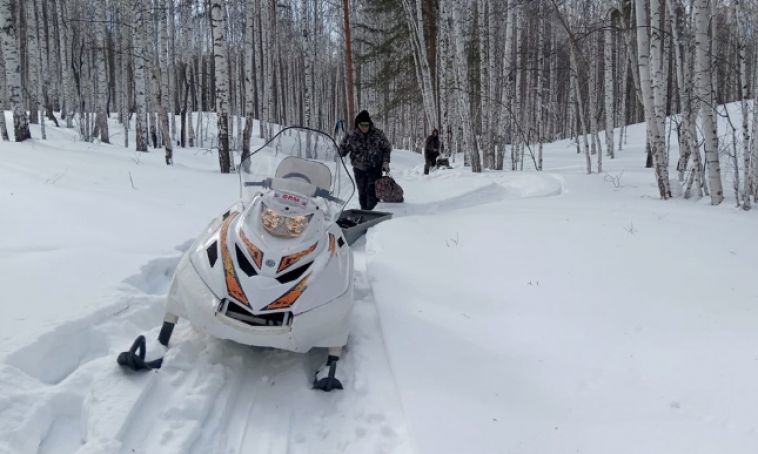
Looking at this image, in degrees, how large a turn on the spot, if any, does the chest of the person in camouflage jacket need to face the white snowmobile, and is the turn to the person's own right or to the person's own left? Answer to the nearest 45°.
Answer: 0° — they already face it

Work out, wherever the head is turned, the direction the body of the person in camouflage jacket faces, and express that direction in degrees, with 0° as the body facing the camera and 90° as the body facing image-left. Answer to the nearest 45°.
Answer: approximately 0°

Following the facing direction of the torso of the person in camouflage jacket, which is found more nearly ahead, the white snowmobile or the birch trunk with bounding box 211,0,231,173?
the white snowmobile

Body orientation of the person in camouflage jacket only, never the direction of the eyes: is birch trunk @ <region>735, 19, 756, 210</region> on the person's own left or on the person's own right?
on the person's own left

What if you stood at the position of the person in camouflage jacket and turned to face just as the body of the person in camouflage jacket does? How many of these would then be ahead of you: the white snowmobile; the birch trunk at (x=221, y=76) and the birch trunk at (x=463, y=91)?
1

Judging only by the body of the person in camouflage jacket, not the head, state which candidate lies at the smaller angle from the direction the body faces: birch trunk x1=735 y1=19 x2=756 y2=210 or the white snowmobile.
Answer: the white snowmobile

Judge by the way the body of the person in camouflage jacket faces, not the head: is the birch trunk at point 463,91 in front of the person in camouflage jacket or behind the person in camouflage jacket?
behind
